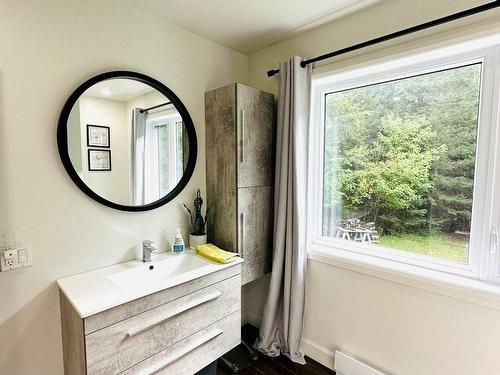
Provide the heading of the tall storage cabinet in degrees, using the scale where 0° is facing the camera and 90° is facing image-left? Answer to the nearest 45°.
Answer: approximately 315°

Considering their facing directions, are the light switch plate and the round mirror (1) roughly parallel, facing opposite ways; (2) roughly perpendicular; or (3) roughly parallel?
roughly parallel

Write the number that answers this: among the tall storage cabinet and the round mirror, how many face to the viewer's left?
0

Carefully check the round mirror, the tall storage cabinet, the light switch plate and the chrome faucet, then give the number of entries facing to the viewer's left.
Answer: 0

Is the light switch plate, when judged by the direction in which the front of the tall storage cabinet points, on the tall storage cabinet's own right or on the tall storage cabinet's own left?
on the tall storage cabinet's own right

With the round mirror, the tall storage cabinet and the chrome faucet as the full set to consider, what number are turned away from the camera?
0

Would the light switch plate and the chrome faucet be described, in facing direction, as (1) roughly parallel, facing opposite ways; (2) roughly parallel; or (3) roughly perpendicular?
roughly parallel

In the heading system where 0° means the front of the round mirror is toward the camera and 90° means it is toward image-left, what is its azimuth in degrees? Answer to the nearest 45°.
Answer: approximately 315°

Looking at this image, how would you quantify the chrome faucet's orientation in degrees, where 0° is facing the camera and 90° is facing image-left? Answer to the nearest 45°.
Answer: approximately 315°

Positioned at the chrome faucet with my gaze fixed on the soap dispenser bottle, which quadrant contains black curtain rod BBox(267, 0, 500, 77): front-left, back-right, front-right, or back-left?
front-right

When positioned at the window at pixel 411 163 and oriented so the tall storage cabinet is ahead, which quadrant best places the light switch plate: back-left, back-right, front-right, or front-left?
front-left
